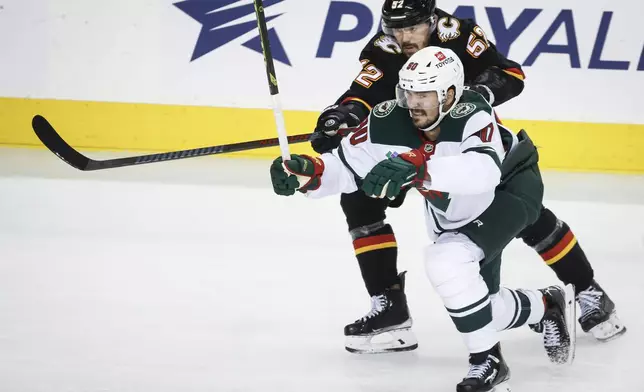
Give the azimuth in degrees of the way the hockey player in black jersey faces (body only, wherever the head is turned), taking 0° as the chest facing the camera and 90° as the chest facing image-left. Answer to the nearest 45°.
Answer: approximately 45°

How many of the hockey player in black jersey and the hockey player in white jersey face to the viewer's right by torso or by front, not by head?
0

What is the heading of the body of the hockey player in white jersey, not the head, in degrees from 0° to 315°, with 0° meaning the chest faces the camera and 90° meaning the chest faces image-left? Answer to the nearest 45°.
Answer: approximately 45°
